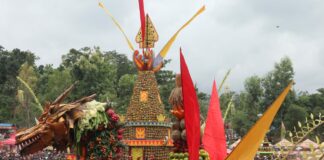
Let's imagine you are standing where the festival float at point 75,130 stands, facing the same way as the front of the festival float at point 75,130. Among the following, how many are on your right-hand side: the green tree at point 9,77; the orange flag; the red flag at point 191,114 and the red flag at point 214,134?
1

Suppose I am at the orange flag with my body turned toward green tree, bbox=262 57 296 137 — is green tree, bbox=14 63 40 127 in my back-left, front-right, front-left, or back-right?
front-left

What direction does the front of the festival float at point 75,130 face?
to the viewer's left

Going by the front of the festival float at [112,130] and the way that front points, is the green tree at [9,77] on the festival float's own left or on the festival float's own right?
on the festival float's own right

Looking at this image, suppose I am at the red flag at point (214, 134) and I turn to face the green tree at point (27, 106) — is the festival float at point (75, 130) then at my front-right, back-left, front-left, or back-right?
front-left

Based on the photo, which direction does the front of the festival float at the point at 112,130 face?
to the viewer's left

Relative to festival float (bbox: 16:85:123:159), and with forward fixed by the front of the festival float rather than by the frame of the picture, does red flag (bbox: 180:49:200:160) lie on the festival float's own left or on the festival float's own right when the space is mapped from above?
on the festival float's own left

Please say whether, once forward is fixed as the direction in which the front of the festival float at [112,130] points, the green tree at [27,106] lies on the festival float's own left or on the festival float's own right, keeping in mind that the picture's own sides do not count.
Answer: on the festival float's own right
